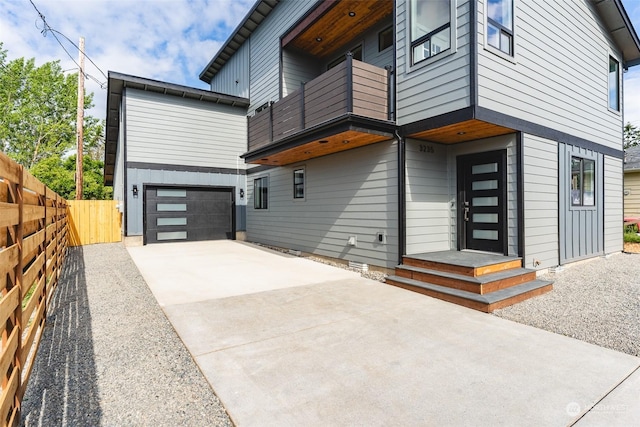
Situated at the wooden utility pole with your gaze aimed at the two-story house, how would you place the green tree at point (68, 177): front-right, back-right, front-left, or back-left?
back-left

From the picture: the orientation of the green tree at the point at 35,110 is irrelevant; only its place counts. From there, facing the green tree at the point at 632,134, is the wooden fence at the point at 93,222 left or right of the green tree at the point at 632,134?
right

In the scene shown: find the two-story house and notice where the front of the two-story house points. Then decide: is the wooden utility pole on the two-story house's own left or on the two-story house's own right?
on the two-story house's own right

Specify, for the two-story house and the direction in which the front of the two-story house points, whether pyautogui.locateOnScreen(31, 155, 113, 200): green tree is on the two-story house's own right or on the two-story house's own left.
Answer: on the two-story house's own right

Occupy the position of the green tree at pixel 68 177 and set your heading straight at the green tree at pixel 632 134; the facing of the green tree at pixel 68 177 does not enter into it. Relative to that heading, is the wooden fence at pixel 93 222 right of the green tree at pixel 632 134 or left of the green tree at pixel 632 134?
right

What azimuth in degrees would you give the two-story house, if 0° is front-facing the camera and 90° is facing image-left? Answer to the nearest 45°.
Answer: approximately 45°

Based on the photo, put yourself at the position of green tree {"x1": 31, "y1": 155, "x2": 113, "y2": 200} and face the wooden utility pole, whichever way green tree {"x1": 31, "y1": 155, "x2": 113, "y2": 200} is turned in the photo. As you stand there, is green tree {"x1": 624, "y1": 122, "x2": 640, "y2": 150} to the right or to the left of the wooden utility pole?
left
